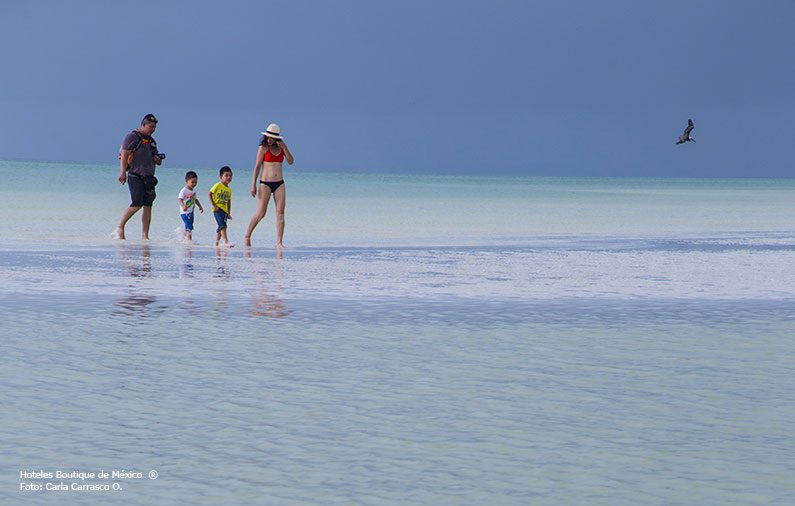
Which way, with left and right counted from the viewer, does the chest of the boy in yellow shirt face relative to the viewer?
facing the viewer and to the right of the viewer

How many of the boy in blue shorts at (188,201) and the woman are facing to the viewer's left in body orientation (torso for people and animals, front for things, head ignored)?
0

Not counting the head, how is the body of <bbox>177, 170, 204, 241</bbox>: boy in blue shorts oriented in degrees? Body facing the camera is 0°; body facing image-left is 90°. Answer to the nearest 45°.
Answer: approximately 315°

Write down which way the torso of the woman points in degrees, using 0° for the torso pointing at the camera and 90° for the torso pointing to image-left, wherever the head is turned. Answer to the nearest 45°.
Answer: approximately 315°

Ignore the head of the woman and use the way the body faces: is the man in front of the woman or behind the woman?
behind

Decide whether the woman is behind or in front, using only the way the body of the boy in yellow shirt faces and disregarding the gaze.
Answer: in front
